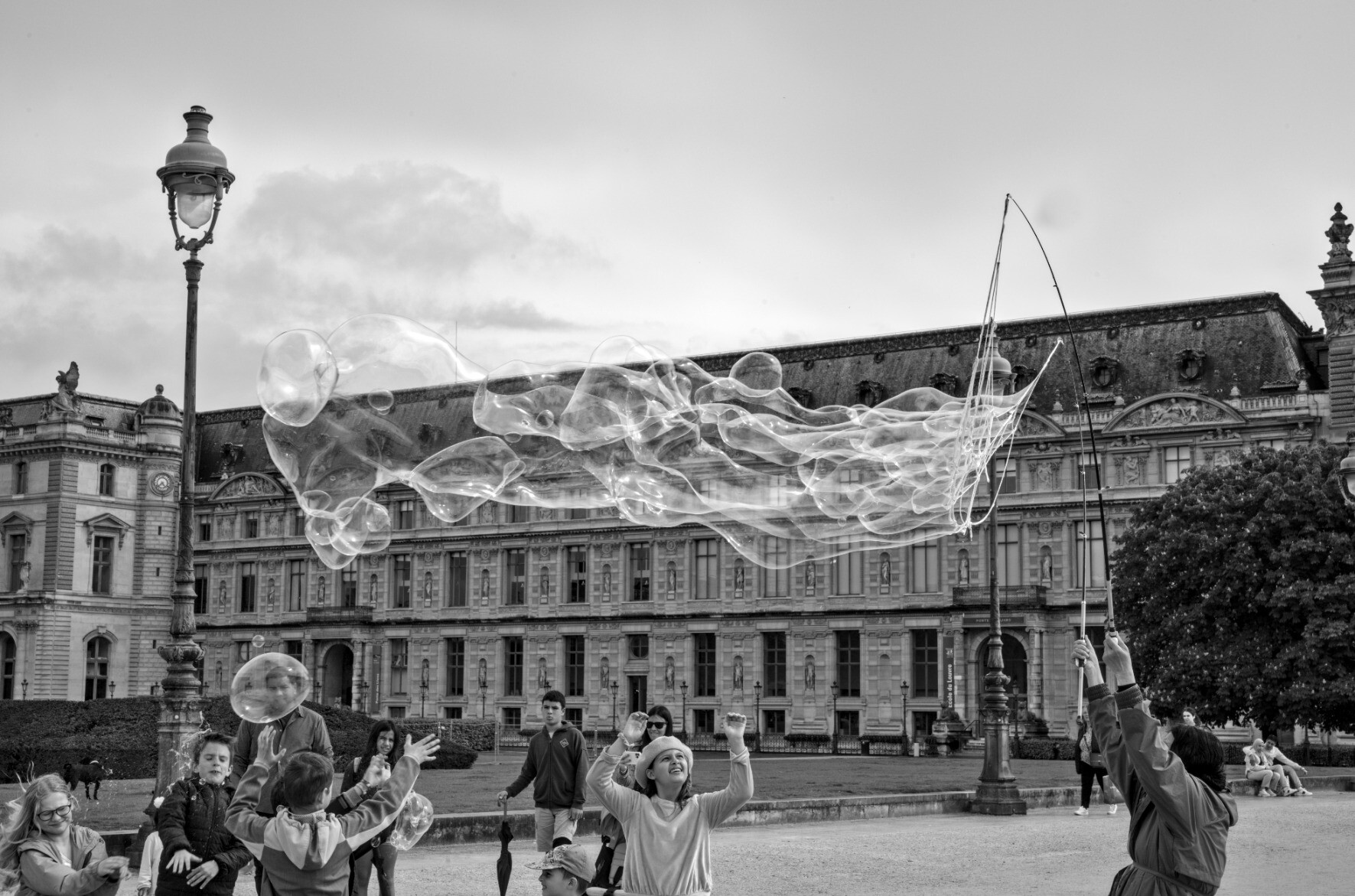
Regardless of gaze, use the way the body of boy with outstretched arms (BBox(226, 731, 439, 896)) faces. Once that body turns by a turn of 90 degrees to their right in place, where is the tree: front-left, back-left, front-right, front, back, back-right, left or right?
front-left

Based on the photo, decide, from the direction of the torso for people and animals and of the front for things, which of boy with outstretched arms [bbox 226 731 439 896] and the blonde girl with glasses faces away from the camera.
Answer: the boy with outstretched arms

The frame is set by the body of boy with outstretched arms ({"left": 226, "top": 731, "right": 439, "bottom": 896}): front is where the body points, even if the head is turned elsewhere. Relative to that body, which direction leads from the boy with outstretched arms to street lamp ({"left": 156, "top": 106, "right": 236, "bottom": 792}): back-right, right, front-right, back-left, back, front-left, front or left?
front

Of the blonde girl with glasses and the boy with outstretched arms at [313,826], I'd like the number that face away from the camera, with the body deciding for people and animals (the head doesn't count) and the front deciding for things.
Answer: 1

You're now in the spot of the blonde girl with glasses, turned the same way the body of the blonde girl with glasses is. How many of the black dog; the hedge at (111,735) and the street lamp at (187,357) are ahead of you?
0

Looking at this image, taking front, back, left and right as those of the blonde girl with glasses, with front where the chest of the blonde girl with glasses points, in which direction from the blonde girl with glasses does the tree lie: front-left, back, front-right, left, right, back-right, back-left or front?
left

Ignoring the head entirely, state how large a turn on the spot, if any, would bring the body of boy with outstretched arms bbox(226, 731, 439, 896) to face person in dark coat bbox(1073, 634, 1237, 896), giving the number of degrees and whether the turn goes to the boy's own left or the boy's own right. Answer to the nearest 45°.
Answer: approximately 90° to the boy's own right

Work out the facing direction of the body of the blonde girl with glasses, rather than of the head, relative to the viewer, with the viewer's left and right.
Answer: facing the viewer and to the right of the viewer

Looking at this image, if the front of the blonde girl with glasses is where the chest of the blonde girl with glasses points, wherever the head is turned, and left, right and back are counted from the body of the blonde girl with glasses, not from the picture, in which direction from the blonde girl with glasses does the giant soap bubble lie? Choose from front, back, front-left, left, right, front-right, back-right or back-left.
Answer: left

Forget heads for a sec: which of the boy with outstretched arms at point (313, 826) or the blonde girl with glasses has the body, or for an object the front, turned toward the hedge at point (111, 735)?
the boy with outstretched arms

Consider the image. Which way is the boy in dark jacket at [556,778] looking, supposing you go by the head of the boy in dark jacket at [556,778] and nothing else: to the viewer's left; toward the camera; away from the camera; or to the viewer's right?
toward the camera

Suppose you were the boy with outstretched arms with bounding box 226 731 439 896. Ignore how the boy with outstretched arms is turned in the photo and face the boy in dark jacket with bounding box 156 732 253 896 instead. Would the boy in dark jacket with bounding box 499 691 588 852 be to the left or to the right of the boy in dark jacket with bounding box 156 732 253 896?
right

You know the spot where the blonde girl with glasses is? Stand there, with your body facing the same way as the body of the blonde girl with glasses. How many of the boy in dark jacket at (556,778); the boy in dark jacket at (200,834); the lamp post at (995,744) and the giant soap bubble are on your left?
4

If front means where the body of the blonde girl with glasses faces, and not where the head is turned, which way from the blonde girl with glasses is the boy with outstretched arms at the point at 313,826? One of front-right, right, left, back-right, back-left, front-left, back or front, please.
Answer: front

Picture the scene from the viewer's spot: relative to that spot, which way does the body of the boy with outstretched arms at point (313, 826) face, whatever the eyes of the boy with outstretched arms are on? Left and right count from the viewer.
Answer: facing away from the viewer

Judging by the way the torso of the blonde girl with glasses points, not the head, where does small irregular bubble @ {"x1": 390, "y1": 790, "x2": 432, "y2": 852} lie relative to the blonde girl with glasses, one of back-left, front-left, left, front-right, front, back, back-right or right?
left

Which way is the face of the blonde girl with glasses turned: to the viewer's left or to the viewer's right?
to the viewer's right

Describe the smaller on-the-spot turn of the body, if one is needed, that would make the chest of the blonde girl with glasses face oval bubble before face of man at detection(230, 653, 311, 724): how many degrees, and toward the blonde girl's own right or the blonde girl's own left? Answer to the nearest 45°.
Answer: approximately 90° to the blonde girl's own left

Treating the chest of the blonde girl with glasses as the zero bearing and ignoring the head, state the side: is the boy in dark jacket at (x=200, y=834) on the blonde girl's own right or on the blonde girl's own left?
on the blonde girl's own left
